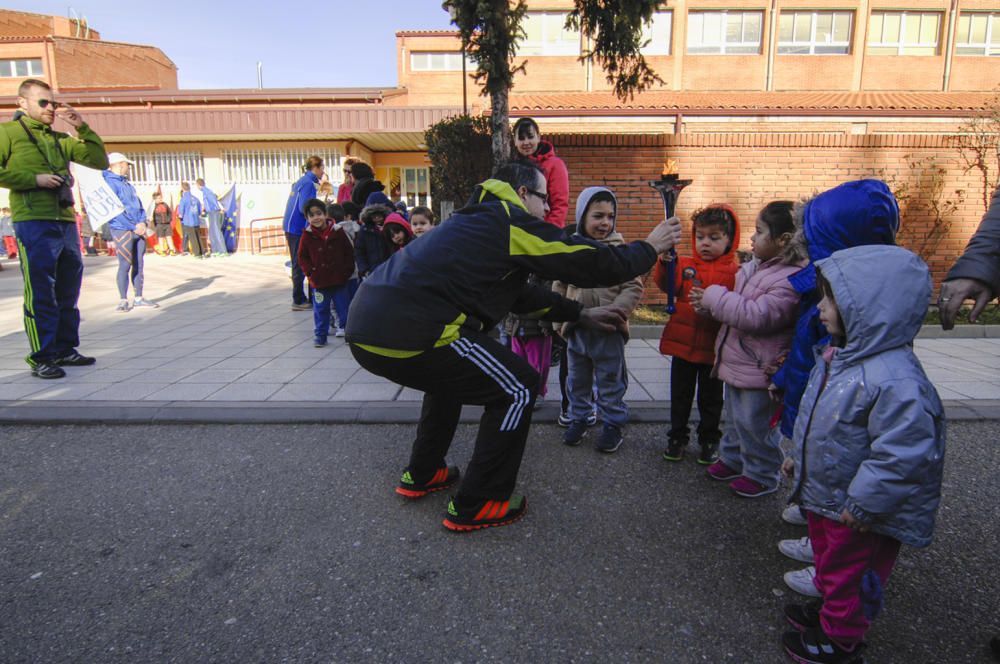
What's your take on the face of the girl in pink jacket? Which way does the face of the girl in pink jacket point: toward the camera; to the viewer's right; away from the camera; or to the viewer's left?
to the viewer's left

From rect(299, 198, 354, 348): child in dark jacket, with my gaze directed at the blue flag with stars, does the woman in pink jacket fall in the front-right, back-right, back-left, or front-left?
back-right

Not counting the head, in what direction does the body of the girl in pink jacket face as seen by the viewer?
to the viewer's left

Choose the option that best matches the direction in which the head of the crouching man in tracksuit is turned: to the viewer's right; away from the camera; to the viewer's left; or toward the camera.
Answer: to the viewer's right

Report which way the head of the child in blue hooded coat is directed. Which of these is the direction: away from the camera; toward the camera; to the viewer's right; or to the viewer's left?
to the viewer's left

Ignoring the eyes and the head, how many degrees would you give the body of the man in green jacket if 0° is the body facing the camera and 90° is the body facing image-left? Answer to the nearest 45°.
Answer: approximately 315°

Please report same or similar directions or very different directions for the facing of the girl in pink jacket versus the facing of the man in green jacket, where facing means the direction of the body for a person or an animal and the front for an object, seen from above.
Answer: very different directions

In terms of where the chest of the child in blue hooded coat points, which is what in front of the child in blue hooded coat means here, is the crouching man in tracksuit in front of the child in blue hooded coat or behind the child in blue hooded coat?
in front
